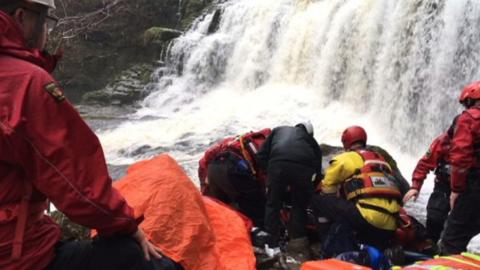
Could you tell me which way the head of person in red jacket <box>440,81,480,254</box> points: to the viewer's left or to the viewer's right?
to the viewer's left

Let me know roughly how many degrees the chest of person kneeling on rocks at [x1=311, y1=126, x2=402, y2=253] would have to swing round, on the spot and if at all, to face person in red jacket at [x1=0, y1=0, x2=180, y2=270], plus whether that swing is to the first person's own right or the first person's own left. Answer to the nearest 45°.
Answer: approximately 135° to the first person's own left

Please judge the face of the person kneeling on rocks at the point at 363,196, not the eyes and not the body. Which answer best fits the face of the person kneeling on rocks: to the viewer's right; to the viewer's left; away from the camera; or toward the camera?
away from the camera

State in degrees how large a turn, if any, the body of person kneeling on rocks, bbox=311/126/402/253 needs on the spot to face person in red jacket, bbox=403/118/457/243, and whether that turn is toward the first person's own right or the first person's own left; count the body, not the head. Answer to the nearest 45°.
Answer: approximately 90° to the first person's own right

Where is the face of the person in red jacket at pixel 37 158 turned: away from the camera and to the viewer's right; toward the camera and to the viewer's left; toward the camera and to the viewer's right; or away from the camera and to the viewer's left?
away from the camera and to the viewer's right

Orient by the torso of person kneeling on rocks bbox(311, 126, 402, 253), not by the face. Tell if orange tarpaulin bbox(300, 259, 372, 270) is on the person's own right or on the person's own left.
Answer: on the person's own left

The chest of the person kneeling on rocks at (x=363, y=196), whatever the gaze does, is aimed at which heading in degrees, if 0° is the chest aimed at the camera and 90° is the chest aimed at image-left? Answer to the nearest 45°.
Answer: approximately 135°

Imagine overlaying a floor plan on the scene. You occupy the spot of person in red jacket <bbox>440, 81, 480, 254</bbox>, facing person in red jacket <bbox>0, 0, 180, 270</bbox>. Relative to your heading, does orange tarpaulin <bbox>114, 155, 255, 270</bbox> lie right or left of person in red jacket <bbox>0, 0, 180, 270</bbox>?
right

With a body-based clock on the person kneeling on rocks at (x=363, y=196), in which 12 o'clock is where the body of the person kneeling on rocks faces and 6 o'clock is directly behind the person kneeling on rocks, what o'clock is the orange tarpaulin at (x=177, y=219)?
The orange tarpaulin is roughly at 9 o'clock from the person kneeling on rocks.
